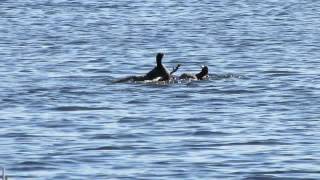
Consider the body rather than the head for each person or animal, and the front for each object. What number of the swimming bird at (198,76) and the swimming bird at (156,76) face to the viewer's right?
2

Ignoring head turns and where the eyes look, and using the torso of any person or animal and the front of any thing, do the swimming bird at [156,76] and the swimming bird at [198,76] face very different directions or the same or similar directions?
same or similar directions

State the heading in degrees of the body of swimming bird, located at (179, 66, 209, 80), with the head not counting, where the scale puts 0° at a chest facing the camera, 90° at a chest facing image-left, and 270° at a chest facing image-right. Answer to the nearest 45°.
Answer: approximately 270°

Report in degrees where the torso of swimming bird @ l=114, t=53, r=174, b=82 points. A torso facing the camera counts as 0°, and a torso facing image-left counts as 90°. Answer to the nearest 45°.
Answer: approximately 270°

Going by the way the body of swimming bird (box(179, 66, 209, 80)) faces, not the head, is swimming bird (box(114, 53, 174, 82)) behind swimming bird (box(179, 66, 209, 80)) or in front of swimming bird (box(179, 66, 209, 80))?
behind

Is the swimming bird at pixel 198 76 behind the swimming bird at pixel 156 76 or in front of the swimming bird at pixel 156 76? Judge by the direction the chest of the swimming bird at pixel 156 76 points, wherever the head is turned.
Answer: in front
